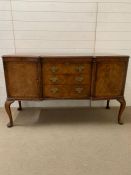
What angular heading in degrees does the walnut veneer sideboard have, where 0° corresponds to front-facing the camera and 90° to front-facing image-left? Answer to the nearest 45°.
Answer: approximately 0°
